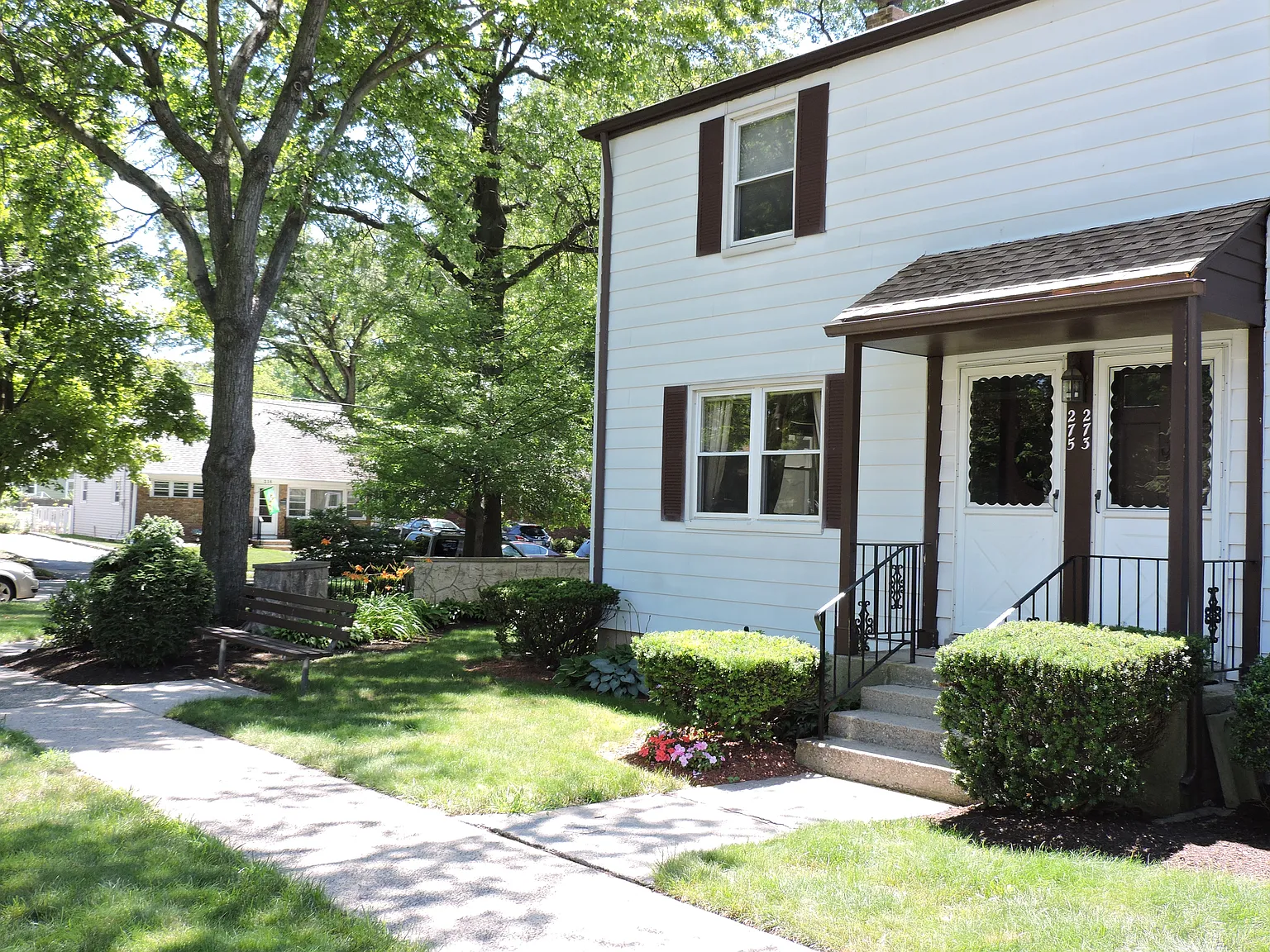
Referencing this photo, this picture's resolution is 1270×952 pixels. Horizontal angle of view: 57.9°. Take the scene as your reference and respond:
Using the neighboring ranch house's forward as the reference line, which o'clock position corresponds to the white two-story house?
The white two-story house is roughly at 12 o'clock from the neighboring ranch house.

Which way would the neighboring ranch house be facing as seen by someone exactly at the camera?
facing the viewer

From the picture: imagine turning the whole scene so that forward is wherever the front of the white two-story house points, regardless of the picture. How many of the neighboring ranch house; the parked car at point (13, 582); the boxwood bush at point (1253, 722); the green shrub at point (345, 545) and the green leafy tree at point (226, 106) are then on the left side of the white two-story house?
1

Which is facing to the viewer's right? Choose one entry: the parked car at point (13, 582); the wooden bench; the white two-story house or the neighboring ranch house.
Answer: the parked car

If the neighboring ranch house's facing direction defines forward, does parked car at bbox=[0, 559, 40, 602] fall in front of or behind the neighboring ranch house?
in front

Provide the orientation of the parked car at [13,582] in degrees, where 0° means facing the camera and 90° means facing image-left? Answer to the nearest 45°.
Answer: approximately 270°

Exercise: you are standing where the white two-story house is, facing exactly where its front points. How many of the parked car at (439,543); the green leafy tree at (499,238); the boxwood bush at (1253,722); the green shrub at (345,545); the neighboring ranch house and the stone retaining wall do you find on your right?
5

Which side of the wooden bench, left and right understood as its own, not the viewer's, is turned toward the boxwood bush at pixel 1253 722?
left

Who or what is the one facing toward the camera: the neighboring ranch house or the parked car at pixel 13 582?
the neighboring ranch house

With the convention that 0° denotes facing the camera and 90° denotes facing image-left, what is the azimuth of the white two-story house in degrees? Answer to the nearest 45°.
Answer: approximately 45°

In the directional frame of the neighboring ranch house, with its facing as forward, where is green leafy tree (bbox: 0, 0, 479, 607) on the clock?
The green leafy tree is roughly at 12 o'clock from the neighboring ranch house.

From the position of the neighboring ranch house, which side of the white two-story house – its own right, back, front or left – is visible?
right

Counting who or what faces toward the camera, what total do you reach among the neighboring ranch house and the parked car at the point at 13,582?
1
